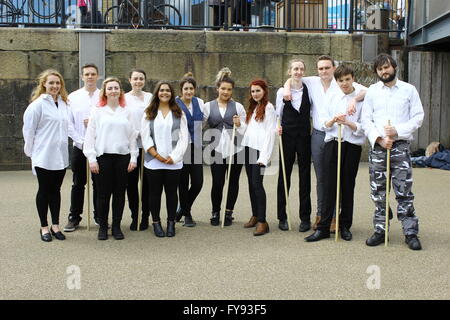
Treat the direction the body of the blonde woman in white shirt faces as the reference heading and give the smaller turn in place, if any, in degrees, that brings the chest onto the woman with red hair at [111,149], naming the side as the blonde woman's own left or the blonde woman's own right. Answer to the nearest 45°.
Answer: approximately 45° to the blonde woman's own left

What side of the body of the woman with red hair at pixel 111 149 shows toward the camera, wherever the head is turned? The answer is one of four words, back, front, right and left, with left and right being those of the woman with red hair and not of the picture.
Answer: front

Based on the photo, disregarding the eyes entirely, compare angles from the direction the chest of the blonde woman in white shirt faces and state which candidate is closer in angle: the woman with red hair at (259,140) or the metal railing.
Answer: the woman with red hair

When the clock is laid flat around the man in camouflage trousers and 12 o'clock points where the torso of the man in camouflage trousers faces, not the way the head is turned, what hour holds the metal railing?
The metal railing is roughly at 5 o'clock from the man in camouflage trousers.

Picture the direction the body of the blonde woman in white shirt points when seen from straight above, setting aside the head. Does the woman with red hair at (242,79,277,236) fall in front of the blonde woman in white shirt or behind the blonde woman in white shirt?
in front

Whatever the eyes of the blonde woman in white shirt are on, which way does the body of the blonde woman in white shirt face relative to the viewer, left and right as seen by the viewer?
facing the viewer and to the right of the viewer

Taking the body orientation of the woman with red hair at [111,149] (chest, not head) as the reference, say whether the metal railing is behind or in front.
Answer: behind

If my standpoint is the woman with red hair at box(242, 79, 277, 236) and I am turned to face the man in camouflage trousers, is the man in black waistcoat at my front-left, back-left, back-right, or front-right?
front-left

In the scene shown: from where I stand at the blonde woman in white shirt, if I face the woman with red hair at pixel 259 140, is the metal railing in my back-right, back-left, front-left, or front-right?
front-left

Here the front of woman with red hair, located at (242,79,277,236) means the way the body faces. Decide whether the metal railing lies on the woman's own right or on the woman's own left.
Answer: on the woman's own right

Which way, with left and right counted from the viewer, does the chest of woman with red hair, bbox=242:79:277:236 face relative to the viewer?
facing the viewer and to the left of the viewer

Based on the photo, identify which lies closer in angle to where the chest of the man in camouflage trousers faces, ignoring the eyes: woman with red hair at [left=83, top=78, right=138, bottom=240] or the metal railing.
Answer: the woman with red hair

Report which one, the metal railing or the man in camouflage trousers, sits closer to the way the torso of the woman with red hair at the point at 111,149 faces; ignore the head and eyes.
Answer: the man in camouflage trousers

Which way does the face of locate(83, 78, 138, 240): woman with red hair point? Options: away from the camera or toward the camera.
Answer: toward the camera

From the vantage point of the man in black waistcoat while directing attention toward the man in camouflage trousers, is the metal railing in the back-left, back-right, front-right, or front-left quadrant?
back-left

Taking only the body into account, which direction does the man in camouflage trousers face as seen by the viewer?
toward the camera

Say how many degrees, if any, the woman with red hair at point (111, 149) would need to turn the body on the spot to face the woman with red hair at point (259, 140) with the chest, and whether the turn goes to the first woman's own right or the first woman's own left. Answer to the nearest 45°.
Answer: approximately 90° to the first woman's own left
